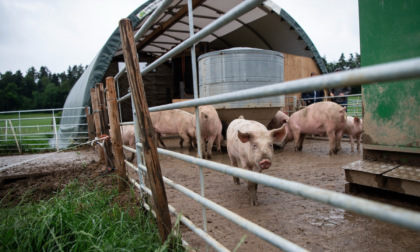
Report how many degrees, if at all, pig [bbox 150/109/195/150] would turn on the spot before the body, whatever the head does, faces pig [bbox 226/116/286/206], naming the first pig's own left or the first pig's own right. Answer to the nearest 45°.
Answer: approximately 90° to the first pig's own left

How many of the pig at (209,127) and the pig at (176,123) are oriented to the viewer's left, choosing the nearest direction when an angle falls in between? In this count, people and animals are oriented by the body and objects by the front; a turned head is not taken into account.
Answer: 1

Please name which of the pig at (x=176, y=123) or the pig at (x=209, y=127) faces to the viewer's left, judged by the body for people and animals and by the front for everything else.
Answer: the pig at (x=176, y=123)

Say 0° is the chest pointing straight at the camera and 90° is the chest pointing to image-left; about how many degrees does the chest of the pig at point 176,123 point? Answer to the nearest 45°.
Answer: approximately 90°
